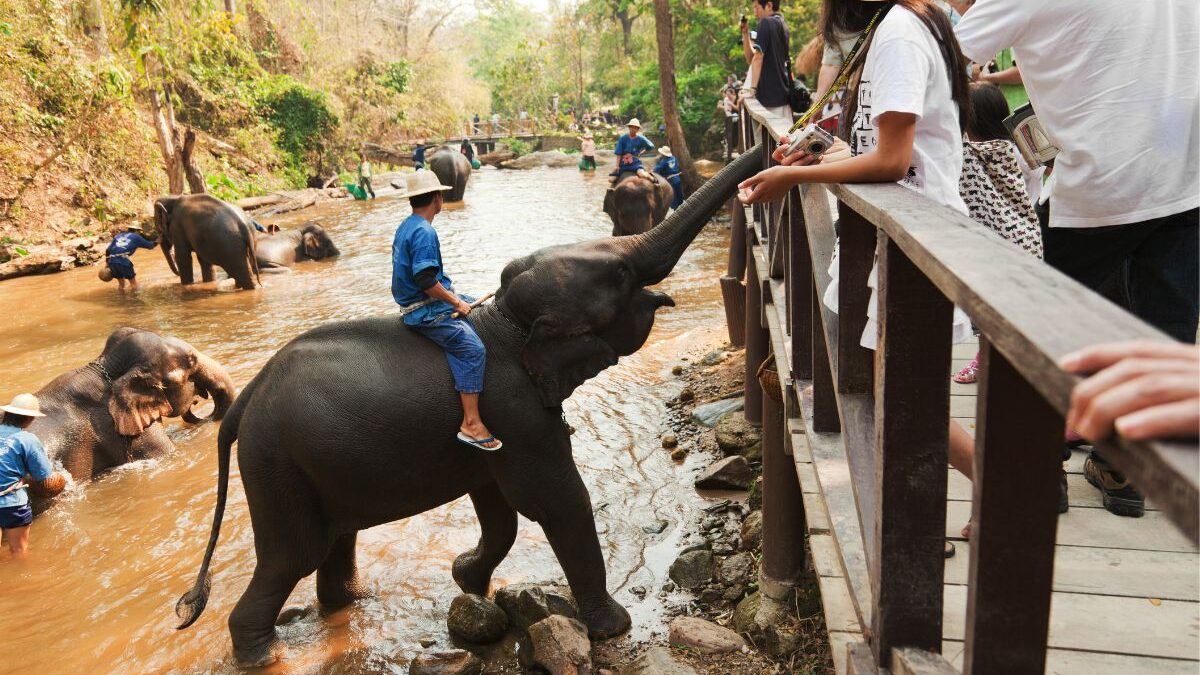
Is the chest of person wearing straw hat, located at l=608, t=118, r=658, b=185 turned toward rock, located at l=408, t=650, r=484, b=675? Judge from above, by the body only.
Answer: yes

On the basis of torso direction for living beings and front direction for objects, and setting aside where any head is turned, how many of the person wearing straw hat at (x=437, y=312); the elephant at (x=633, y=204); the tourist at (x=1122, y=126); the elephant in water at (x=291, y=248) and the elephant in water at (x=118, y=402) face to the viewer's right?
3

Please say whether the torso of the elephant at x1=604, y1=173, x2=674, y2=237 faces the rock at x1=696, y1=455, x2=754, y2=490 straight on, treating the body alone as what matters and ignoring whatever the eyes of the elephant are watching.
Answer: yes

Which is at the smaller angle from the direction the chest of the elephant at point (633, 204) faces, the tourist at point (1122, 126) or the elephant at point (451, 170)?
the tourist

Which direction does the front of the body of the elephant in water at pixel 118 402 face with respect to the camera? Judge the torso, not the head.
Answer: to the viewer's right

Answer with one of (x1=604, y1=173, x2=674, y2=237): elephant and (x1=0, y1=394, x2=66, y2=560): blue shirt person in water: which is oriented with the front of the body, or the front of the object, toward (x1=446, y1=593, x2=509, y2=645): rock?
the elephant

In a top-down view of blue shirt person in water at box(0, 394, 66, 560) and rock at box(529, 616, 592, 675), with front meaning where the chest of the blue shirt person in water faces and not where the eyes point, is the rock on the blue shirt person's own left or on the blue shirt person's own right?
on the blue shirt person's own right

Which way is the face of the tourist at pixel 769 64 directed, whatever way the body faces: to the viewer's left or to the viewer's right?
to the viewer's left
